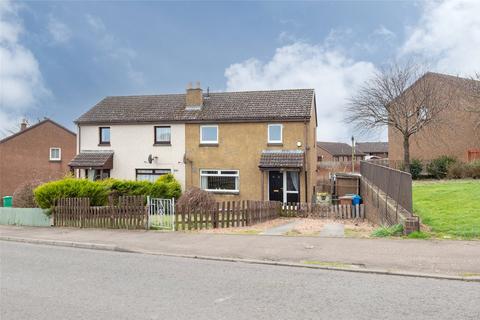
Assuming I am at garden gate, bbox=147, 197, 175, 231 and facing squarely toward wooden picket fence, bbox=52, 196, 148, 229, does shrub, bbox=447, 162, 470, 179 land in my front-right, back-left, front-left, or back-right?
back-right

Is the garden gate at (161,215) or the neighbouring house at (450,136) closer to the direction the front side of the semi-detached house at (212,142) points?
the garden gate

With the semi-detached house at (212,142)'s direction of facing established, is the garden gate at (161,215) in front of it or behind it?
in front

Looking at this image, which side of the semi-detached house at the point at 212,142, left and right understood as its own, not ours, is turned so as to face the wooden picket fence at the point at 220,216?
front

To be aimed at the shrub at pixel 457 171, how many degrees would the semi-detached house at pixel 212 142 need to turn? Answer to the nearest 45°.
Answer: approximately 90° to its left

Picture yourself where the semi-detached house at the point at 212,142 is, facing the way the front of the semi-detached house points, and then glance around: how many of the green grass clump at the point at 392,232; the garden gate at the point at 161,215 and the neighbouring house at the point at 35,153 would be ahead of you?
2

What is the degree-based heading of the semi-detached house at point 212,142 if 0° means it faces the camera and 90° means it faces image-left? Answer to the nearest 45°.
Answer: approximately 0°

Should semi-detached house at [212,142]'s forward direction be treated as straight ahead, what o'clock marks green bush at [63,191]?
The green bush is roughly at 1 o'clock from the semi-detached house.

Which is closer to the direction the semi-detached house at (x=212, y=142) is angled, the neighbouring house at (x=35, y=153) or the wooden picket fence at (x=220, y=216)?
the wooden picket fence

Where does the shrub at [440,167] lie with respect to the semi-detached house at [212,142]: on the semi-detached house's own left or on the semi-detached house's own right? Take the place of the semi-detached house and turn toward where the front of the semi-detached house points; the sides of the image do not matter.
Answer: on the semi-detached house's own left

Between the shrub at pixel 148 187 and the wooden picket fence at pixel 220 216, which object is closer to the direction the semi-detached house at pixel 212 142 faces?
the wooden picket fence
